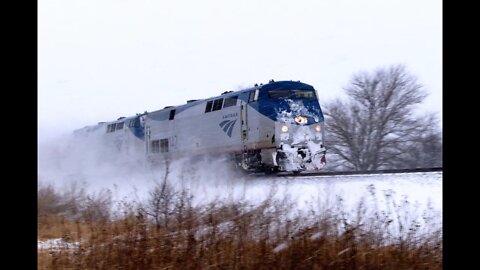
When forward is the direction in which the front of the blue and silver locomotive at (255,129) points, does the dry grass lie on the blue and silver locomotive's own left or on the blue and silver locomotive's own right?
on the blue and silver locomotive's own right

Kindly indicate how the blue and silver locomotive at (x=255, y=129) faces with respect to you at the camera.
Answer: facing the viewer and to the right of the viewer
